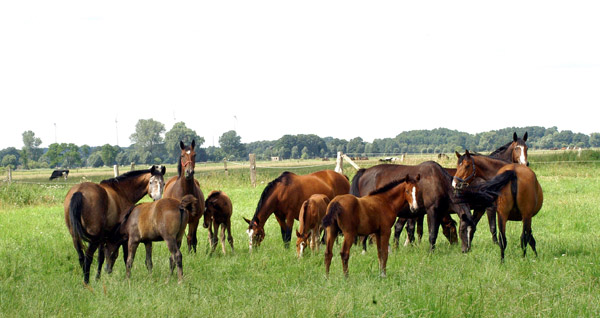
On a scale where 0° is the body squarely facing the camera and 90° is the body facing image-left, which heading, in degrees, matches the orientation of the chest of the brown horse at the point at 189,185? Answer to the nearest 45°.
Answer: approximately 0°

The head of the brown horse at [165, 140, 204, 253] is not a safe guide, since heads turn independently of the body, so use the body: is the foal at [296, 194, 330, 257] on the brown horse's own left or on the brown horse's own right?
on the brown horse's own left

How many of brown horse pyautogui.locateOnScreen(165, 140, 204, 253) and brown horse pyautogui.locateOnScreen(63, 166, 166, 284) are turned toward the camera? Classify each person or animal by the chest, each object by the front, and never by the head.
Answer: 1

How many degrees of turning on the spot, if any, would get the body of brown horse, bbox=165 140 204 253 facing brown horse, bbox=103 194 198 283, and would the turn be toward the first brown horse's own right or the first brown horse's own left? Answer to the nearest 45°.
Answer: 0° — it already faces it

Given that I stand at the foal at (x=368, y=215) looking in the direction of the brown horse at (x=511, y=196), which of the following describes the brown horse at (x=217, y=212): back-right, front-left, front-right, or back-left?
back-left

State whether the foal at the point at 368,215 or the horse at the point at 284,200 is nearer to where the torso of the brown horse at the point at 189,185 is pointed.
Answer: the foal

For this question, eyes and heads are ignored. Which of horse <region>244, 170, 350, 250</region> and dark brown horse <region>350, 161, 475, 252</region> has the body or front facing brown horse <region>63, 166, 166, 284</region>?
the horse

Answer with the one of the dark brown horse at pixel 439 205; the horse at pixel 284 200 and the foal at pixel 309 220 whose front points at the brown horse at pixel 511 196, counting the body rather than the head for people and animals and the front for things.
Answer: the dark brown horse

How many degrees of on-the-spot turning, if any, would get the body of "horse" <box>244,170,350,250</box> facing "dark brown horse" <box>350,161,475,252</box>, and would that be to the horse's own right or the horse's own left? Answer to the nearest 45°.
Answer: approximately 135° to the horse's own left

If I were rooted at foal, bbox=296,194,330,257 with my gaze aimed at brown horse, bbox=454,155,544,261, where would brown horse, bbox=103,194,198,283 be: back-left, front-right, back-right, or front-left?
back-right

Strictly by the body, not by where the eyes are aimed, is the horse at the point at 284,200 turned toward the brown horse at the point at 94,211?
yes
